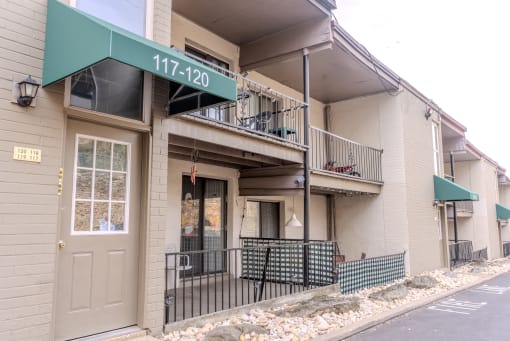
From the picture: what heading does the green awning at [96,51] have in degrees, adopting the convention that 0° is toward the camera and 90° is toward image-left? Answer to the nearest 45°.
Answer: approximately 315°

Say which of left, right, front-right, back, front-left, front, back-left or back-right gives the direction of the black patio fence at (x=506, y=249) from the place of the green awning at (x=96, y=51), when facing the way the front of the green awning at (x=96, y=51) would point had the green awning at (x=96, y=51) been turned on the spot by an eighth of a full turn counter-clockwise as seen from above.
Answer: front-left

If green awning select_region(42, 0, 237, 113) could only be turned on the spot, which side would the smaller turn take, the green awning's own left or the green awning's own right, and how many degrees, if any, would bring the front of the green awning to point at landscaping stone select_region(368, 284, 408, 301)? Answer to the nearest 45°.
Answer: approximately 90° to the green awning's own left

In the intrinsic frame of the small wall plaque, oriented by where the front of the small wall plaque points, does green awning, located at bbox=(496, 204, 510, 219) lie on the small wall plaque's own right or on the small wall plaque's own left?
on the small wall plaque's own left

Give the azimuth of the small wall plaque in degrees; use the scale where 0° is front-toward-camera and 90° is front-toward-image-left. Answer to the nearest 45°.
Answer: approximately 0°

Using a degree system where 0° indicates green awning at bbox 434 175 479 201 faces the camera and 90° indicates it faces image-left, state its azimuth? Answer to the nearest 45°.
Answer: approximately 270°

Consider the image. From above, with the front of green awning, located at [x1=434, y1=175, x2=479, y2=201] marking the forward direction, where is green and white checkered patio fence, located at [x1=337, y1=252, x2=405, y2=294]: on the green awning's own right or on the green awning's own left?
on the green awning's own right

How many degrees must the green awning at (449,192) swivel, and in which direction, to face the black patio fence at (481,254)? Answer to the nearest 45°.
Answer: approximately 90° to its left

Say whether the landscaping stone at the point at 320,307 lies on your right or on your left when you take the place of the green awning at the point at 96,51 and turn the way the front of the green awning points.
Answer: on your left

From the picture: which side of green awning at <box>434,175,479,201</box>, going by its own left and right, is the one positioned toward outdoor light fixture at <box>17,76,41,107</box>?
right
